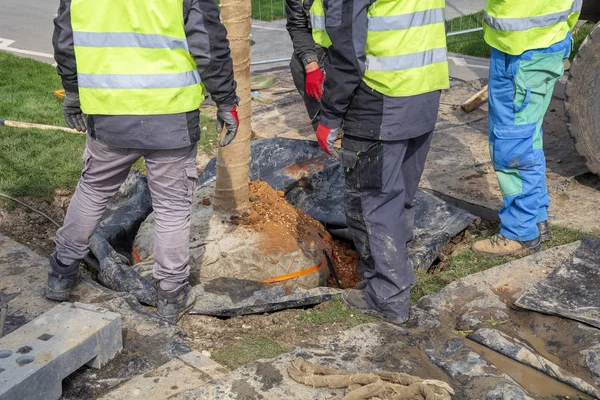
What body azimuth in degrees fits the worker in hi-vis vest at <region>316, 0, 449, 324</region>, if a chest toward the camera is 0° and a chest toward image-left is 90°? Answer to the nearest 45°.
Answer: approximately 135°

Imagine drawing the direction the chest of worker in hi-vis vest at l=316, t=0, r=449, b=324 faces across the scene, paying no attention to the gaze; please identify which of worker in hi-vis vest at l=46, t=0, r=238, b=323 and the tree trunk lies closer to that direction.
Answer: the tree trunk

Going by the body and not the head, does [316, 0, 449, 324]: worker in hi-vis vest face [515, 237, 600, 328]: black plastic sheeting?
no

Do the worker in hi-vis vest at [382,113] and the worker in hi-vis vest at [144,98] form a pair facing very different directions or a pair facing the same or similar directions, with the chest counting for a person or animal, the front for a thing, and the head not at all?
same or similar directions

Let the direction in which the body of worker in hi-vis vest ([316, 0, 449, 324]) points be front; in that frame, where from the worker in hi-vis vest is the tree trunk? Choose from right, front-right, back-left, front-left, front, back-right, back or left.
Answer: front

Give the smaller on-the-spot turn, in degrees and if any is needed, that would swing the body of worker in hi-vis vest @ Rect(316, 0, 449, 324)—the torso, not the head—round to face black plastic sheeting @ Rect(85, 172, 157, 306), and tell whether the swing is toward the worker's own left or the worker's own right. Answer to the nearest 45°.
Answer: approximately 45° to the worker's own left

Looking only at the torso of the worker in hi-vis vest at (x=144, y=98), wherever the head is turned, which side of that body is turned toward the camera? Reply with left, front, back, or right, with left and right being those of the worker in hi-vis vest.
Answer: back

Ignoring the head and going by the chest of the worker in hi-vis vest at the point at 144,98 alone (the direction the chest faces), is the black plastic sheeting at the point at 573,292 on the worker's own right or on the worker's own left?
on the worker's own right

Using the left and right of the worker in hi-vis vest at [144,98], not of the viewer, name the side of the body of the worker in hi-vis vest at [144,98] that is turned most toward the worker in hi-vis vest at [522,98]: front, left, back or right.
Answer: right
